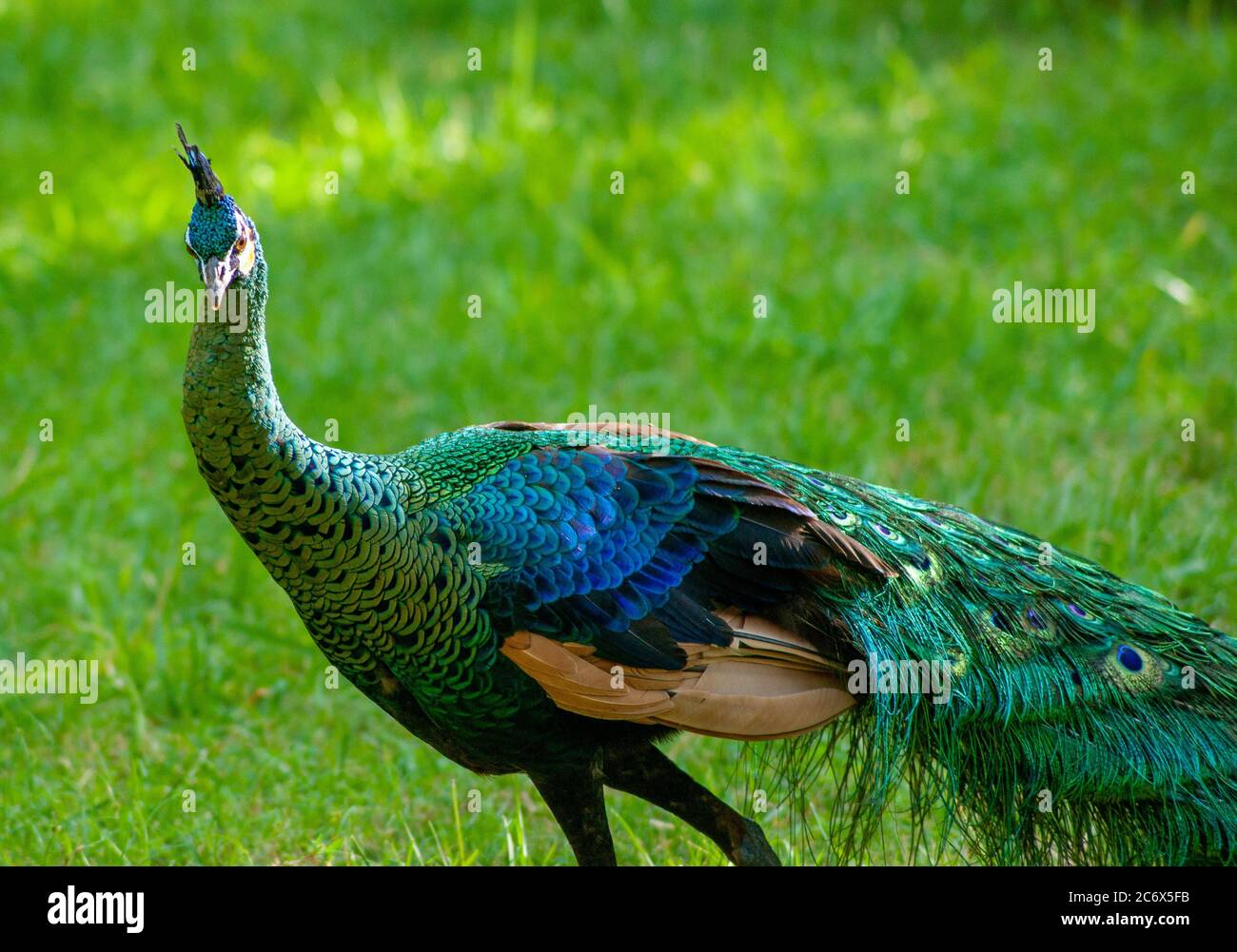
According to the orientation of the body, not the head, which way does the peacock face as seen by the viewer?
to the viewer's left
